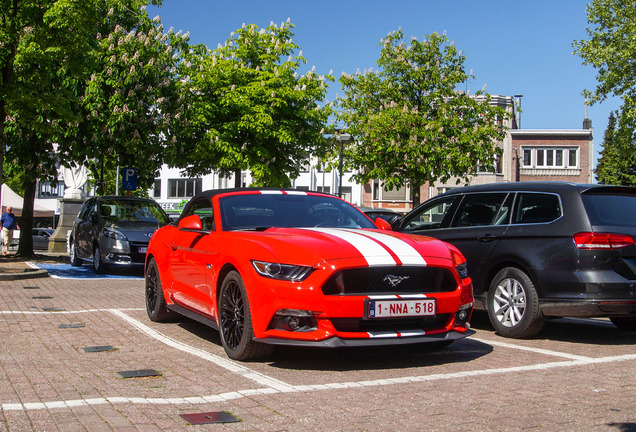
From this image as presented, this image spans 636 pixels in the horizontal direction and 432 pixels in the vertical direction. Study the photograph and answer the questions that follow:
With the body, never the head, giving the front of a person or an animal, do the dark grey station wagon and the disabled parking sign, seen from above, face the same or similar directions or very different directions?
very different directions

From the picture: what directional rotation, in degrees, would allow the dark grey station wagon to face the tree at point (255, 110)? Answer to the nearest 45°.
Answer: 0° — it already faces it

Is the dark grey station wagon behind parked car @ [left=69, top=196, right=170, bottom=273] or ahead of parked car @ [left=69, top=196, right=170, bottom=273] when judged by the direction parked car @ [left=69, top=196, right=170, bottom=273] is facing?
ahead

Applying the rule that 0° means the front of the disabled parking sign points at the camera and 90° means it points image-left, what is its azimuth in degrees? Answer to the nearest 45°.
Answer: approximately 0°

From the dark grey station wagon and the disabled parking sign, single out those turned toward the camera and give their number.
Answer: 1

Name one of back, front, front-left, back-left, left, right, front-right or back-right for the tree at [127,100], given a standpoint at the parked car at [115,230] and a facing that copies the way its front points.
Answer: back-left

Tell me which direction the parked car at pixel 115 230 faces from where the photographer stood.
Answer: facing the viewer and to the right of the viewer

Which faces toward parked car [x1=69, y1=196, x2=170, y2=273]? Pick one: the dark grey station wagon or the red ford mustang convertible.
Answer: the dark grey station wagon

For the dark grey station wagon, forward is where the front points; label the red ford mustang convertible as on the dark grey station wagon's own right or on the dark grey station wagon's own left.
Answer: on the dark grey station wagon's own left

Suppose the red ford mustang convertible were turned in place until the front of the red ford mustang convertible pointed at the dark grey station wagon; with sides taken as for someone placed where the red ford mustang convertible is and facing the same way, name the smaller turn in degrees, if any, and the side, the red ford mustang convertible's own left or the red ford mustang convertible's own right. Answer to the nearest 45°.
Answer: approximately 90° to the red ford mustang convertible's own left
